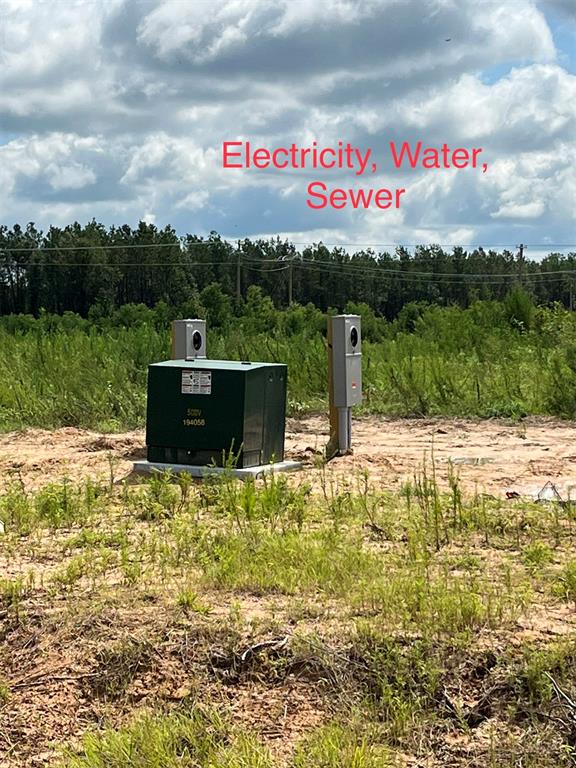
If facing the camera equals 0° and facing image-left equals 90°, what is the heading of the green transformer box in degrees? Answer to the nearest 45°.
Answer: approximately 45°
